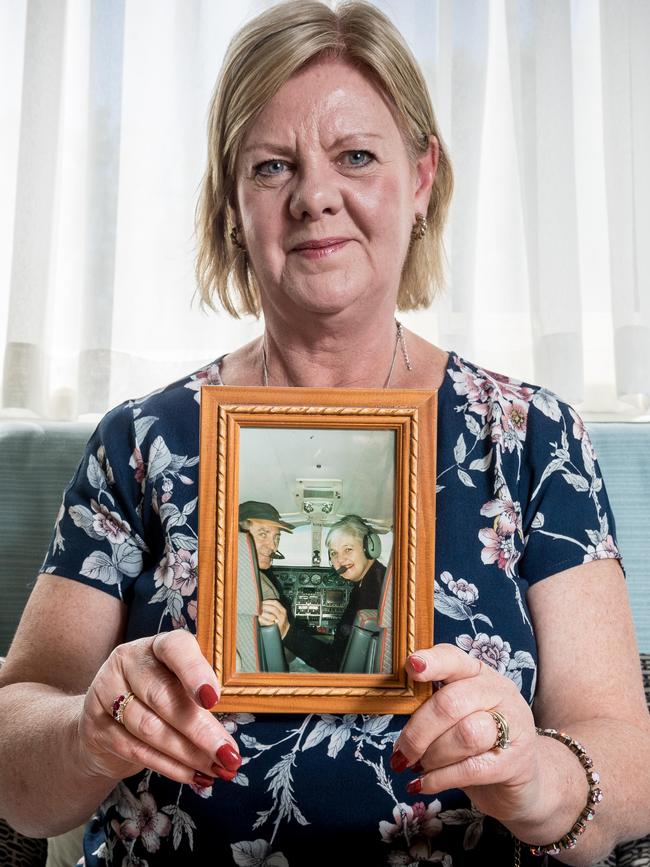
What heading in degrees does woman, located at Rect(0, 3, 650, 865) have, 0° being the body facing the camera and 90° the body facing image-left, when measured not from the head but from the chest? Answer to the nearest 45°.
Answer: approximately 0°
